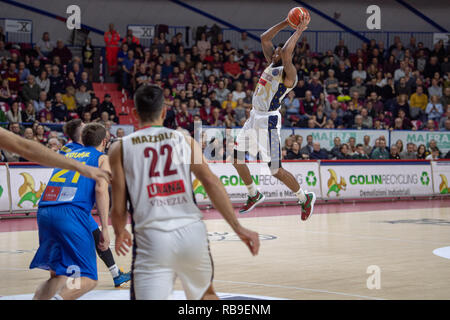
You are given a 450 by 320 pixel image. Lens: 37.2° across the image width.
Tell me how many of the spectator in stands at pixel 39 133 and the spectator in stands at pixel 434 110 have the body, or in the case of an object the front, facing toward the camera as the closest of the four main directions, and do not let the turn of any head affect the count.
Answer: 2

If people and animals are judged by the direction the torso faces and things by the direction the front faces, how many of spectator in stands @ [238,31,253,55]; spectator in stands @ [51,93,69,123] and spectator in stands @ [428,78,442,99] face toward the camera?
3

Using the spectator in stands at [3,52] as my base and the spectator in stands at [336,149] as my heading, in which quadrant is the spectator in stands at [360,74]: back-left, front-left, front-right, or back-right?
front-left

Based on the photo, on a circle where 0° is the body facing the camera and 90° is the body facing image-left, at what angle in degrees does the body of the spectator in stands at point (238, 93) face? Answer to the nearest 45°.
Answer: approximately 0°

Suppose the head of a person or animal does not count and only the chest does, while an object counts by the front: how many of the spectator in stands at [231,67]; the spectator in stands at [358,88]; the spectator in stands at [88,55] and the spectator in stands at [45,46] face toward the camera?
4

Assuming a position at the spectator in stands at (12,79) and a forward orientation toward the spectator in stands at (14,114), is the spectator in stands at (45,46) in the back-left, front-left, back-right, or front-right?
back-left

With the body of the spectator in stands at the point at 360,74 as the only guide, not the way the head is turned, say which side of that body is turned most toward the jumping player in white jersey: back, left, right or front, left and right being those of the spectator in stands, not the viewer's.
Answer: front

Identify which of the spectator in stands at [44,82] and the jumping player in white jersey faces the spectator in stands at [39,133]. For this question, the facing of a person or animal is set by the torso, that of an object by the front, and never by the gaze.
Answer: the spectator in stands at [44,82]

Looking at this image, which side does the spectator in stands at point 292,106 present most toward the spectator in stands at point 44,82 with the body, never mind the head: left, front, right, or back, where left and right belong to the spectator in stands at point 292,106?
right

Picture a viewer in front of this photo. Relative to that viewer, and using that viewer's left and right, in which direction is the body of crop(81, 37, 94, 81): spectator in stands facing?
facing the viewer

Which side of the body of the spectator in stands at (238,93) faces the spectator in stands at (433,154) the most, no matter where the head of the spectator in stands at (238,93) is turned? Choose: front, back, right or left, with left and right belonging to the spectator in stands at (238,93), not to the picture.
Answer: left

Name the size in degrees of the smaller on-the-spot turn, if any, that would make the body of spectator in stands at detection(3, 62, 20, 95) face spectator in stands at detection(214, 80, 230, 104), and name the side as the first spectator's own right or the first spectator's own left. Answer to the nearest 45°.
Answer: approximately 45° to the first spectator's own left

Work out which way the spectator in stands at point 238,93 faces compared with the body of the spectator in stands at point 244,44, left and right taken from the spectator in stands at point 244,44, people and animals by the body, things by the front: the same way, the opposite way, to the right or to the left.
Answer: the same way

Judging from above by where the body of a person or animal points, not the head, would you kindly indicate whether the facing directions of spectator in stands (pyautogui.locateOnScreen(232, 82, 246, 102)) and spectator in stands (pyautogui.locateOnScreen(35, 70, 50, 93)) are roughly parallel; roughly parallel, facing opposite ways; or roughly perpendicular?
roughly parallel

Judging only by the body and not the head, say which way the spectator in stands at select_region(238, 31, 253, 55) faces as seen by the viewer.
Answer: toward the camera

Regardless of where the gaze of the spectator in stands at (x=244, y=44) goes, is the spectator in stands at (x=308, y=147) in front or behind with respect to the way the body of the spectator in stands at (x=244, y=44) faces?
in front

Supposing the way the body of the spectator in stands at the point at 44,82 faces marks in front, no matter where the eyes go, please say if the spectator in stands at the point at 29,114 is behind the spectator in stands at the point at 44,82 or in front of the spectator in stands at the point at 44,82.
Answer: in front

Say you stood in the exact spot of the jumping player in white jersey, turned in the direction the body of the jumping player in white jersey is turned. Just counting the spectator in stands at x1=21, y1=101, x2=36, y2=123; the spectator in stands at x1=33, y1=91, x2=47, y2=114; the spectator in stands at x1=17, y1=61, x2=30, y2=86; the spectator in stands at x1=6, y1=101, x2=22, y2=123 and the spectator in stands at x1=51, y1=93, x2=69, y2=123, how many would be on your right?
5
